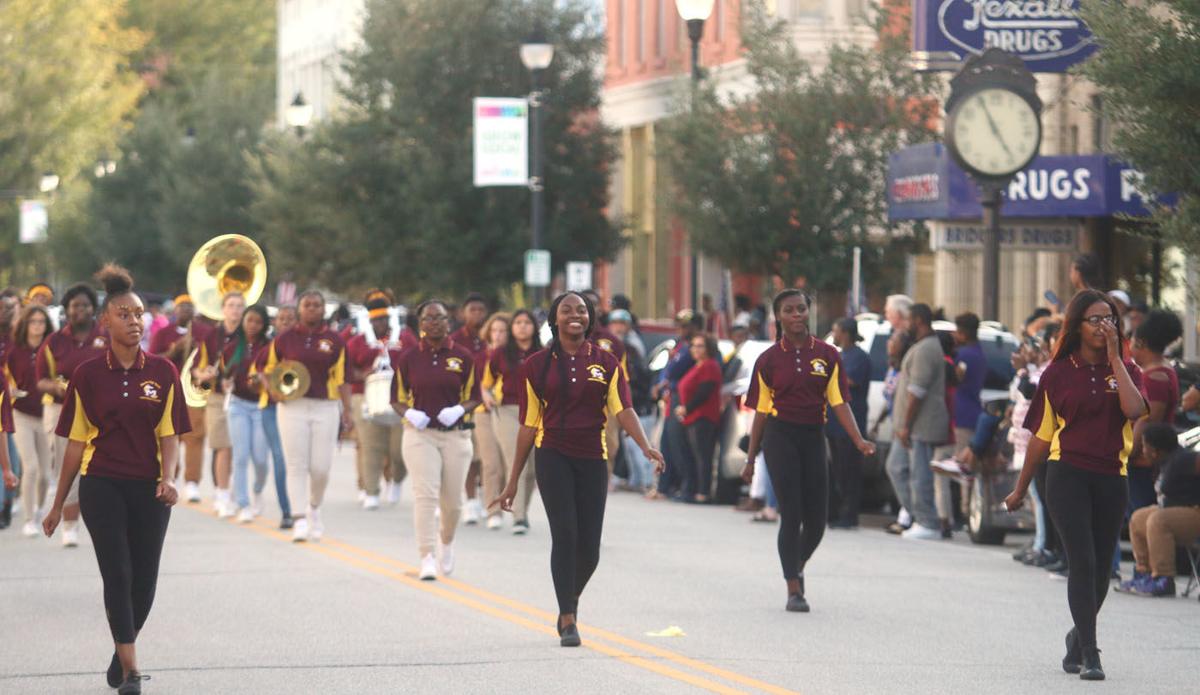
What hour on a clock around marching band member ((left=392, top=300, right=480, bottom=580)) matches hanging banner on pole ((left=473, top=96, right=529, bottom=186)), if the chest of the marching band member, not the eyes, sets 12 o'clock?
The hanging banner on pole is roughly at 6 o'clock from the marching band member.

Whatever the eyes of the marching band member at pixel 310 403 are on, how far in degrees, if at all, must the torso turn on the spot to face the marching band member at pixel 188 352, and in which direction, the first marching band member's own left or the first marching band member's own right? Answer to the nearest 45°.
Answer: approximately 180°

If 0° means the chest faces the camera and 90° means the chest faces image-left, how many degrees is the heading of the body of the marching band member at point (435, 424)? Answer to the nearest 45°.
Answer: approximately 0°

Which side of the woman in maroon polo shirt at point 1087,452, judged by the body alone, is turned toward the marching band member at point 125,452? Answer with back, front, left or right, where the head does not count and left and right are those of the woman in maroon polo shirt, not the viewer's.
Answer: right
